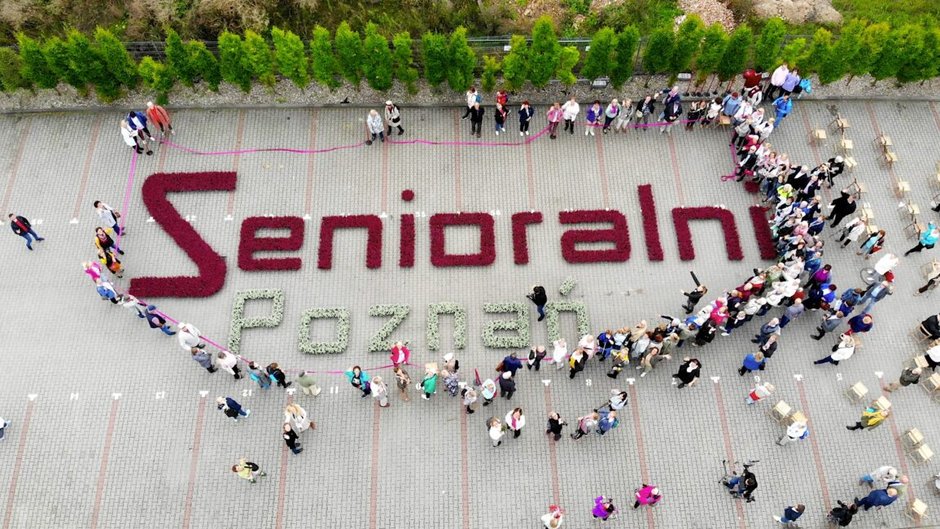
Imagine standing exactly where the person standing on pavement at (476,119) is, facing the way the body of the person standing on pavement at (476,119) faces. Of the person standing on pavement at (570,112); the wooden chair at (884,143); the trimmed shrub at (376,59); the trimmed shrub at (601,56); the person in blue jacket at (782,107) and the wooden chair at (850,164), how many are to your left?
5

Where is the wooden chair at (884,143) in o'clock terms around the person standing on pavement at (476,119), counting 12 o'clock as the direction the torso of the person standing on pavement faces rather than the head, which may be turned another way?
The wooden chair is roughly at 9 o'clock from the person standing on pavement.

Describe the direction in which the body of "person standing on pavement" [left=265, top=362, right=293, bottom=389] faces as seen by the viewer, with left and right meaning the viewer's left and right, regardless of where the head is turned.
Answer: facing away from the viewer and to the right of the viewer
